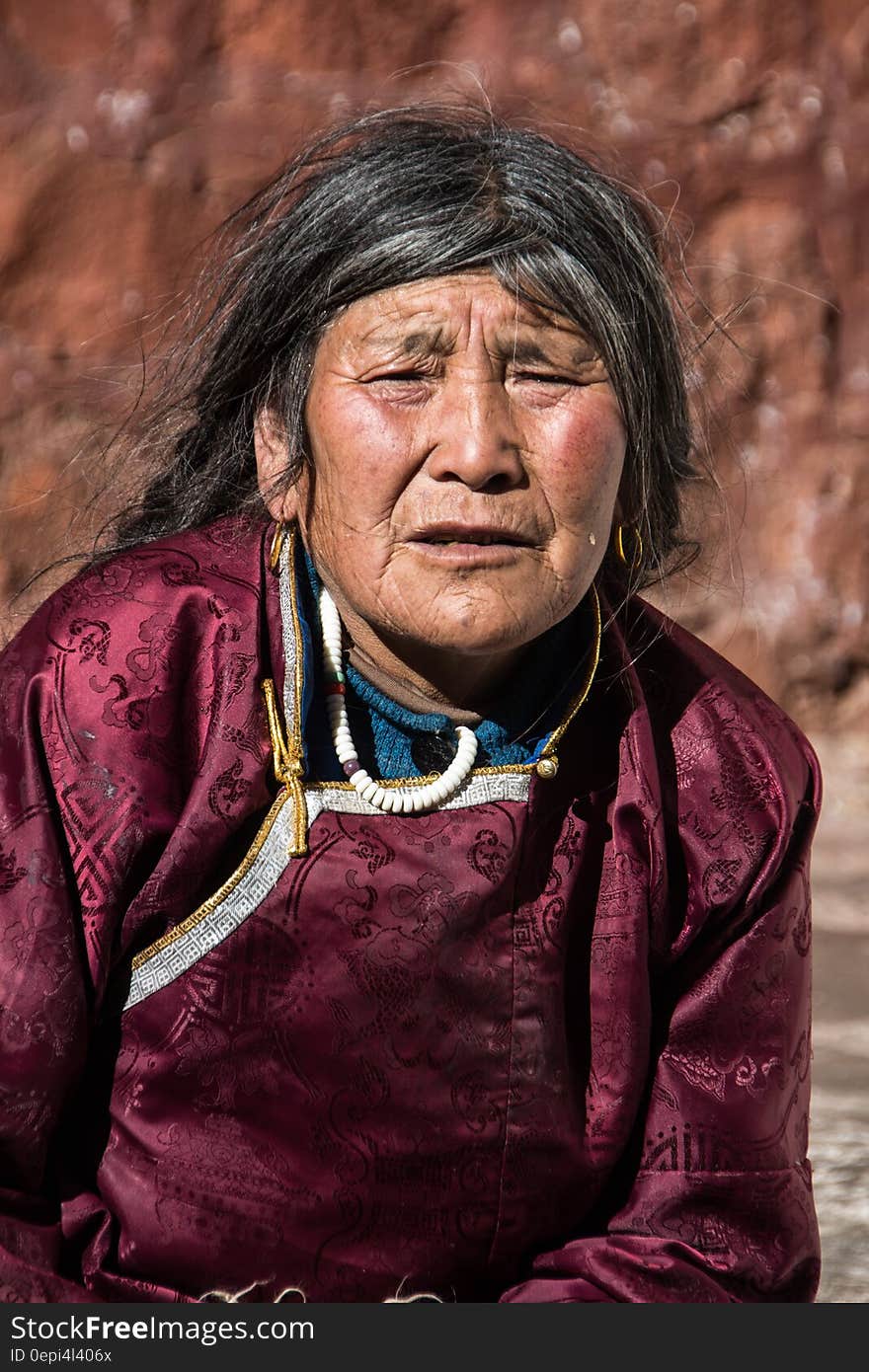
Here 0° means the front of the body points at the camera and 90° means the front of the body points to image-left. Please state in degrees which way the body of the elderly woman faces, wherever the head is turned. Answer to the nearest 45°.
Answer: approximately 0°
